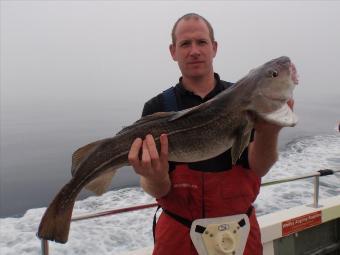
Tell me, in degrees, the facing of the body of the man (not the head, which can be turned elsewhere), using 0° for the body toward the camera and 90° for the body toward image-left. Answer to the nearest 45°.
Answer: approximately 0°
